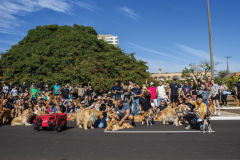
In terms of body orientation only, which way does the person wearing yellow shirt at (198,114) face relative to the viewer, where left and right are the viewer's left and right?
facing the viewer and to the left of the viewer

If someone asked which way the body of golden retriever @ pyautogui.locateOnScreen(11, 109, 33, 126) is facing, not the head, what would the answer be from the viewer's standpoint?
to the viewer's right

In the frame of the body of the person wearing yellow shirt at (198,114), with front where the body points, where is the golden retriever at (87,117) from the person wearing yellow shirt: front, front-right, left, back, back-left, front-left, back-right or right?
front-right

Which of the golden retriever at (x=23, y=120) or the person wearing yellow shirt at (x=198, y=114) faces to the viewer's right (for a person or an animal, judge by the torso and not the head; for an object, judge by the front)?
the golden retriever

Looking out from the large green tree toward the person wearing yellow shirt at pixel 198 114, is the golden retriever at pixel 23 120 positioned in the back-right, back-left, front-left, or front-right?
front-right

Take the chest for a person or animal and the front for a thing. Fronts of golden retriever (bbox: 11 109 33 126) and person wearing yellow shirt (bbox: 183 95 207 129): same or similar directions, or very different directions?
very different directions

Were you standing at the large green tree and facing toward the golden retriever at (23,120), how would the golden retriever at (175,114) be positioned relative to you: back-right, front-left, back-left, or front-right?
front-left

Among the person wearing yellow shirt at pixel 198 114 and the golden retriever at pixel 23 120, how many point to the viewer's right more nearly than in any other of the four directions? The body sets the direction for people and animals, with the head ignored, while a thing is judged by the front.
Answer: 1

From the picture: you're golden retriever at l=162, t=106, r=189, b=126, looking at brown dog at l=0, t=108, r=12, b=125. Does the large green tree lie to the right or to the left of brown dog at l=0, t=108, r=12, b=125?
right

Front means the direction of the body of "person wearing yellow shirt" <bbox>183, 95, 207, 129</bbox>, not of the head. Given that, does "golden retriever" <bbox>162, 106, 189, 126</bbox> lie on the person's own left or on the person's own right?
on the person's own right
